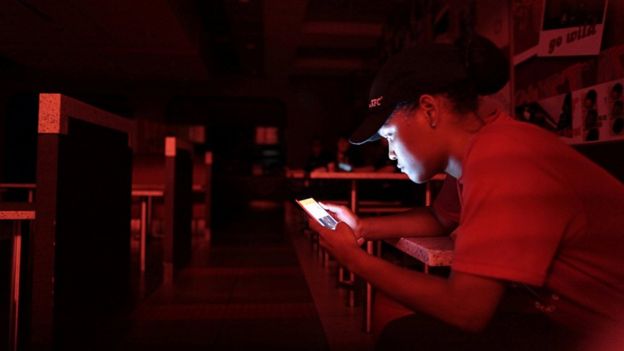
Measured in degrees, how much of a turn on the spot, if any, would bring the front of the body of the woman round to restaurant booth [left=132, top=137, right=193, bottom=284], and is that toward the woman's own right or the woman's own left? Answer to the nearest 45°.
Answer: approximately 45° to the woman's own right

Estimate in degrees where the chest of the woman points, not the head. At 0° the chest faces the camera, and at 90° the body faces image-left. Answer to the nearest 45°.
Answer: approximately 90°

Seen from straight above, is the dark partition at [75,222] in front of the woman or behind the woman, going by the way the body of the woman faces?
in front
